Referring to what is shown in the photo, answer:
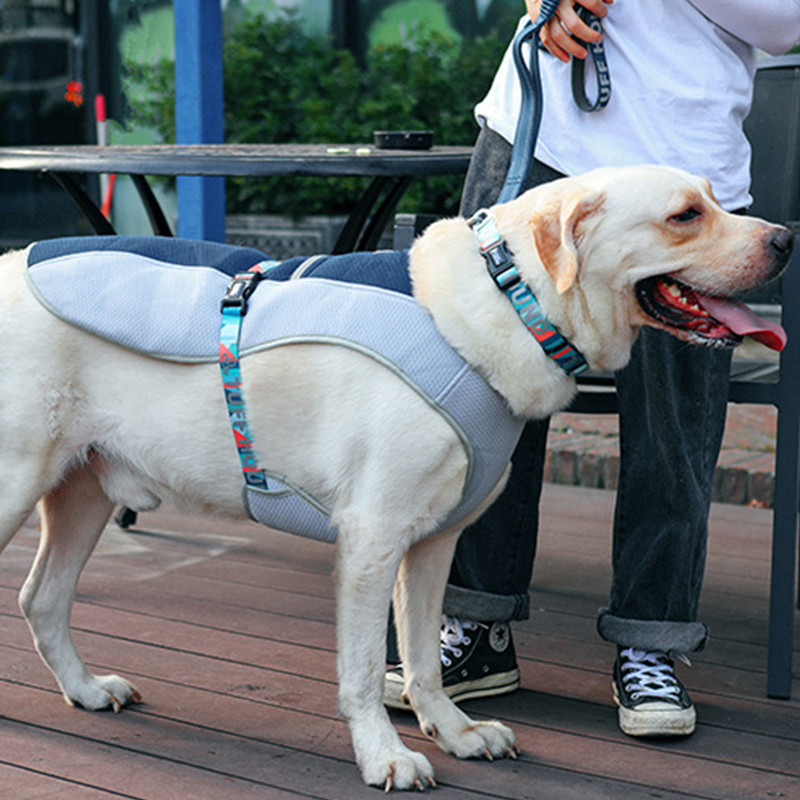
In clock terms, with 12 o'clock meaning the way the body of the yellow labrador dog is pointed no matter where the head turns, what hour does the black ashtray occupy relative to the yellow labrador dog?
The black ashtray is roughly at 9 o'clock from the yellow labrador dog.

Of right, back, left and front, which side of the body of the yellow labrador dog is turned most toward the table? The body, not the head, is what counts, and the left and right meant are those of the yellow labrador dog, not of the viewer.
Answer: left

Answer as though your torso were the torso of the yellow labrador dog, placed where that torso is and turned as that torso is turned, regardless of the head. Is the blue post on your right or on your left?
on your left

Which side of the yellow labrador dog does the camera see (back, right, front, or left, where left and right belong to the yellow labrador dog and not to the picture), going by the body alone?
right
